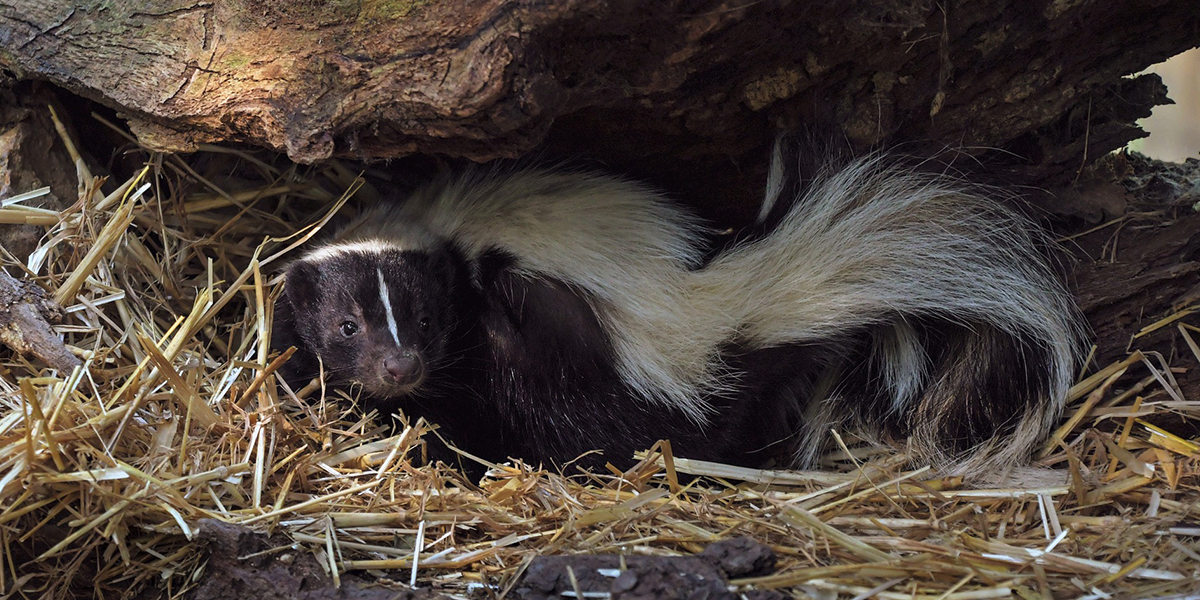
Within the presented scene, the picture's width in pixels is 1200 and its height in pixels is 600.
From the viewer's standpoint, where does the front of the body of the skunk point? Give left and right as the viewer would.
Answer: facing to the left of the viewer

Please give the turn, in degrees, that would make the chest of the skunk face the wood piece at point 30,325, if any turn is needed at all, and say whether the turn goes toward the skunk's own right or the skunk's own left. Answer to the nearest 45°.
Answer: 0° — it already faces it
